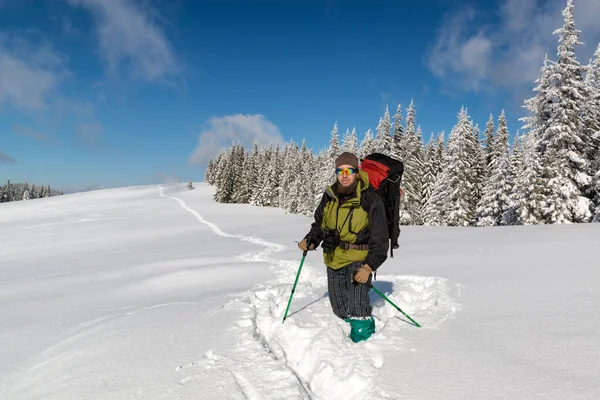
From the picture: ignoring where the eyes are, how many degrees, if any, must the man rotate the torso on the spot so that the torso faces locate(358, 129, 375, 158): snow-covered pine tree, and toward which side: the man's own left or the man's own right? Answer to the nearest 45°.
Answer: approximately 135° to the man's own right

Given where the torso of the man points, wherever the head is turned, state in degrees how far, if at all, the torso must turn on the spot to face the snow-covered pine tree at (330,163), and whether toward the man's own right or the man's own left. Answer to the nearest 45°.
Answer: approximately 135° to the man's own right

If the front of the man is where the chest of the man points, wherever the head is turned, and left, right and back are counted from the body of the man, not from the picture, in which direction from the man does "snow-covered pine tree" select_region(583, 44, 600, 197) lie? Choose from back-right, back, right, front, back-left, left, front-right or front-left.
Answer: back

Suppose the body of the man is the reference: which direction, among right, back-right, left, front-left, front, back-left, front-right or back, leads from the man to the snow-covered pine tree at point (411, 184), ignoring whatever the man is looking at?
back-right

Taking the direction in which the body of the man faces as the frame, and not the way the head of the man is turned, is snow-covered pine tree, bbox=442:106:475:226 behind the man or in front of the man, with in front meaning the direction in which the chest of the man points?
behind

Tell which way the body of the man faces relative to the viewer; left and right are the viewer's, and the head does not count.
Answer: facing the viewer and to the left of the viewer

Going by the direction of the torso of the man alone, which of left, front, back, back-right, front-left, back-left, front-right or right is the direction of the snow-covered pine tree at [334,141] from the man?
back-right

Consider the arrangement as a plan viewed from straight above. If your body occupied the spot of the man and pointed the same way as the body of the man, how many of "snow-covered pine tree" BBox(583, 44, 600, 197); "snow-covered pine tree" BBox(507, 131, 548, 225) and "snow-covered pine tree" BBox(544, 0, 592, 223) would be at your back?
3

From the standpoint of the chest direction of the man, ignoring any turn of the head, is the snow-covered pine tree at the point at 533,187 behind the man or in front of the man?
behind

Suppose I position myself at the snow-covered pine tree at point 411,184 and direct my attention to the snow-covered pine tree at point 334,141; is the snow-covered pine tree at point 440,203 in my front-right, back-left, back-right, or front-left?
back-right

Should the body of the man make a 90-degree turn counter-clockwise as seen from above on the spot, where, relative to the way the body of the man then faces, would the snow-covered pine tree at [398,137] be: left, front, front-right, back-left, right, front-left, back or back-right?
back-left

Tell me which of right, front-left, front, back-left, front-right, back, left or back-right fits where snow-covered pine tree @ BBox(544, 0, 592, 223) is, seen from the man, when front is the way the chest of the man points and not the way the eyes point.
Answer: back

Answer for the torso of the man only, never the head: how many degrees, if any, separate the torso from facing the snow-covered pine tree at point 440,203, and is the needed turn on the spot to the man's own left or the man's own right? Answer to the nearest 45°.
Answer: approximately 135° to the man's own right

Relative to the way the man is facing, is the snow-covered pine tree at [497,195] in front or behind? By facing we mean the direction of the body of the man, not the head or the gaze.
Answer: behind

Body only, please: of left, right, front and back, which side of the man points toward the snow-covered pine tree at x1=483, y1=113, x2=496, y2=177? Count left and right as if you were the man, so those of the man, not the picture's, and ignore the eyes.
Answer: back

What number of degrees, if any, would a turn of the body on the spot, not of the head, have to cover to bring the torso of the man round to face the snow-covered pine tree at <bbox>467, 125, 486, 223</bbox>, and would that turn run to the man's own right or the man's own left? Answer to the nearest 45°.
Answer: approximately 135° to the man's own right
